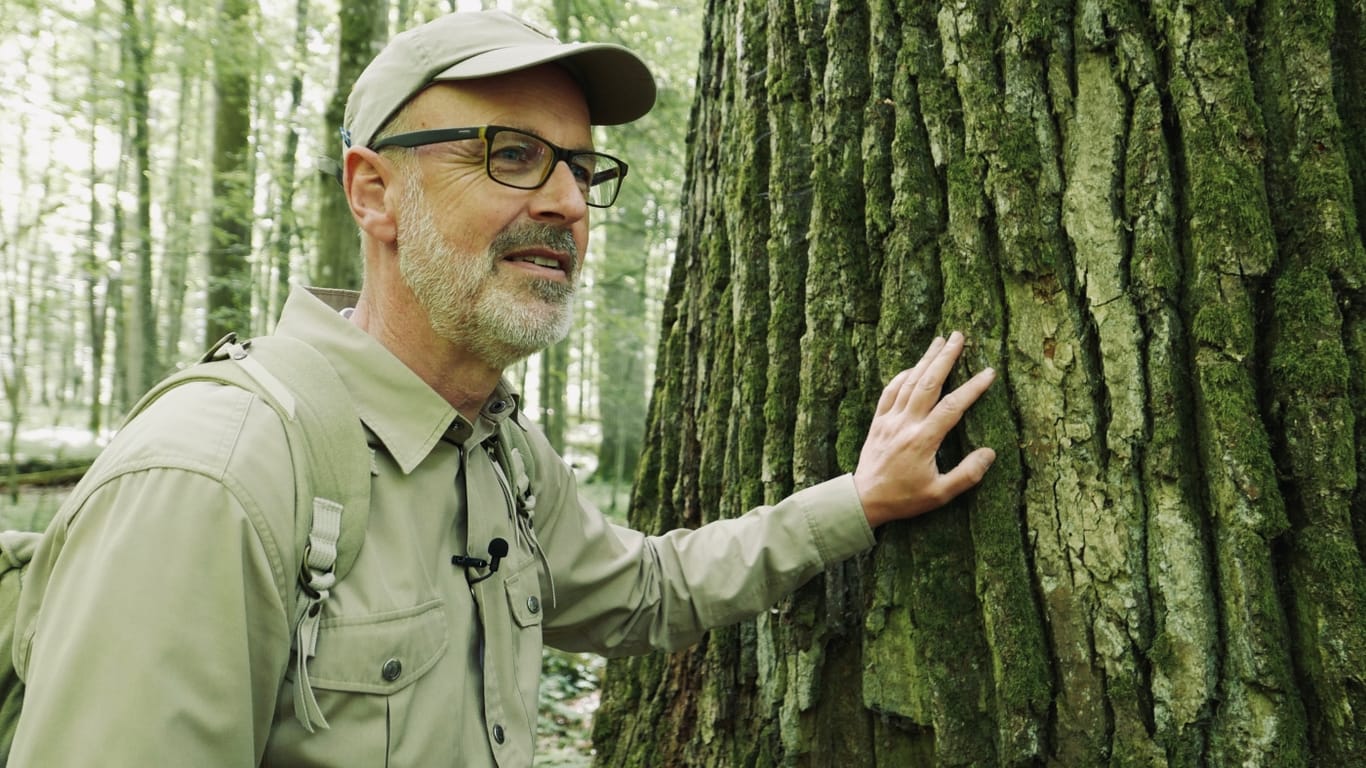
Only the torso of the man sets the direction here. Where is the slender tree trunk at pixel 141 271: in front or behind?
behind

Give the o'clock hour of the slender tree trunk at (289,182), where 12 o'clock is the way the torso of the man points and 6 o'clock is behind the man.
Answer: The slender tree trunk is roughly at 7 o'clock from the man.

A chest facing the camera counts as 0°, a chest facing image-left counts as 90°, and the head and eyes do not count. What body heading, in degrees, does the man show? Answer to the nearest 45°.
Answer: approximately 315°

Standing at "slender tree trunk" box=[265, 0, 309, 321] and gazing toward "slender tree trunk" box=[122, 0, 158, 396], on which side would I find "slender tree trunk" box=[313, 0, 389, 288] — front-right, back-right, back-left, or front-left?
back-left

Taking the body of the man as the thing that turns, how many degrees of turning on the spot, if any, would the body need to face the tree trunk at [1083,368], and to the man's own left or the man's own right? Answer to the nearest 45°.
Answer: approximately 45° to the man's own left

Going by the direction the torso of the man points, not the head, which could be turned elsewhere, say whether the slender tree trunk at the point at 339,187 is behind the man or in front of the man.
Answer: behind

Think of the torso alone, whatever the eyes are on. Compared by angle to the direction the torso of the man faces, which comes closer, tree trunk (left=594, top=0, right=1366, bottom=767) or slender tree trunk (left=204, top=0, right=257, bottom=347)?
the tree trunk
